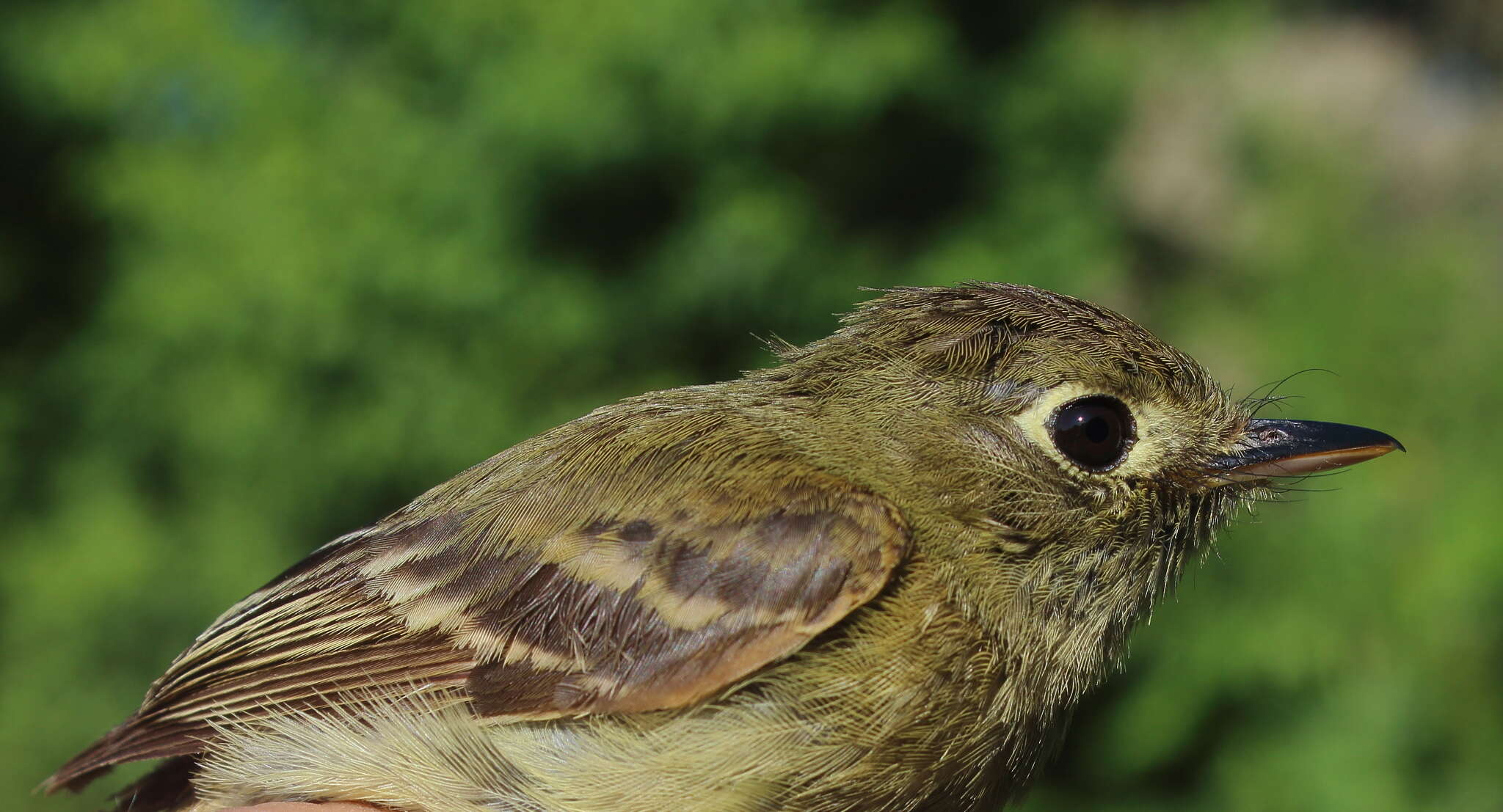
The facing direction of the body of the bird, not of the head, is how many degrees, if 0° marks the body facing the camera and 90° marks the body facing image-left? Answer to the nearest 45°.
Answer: approximately 270°
